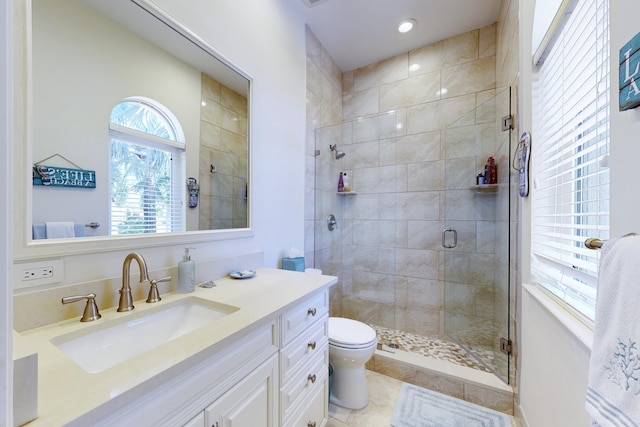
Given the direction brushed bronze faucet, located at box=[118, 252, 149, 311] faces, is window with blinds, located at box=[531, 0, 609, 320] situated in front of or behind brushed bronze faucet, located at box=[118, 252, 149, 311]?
in front

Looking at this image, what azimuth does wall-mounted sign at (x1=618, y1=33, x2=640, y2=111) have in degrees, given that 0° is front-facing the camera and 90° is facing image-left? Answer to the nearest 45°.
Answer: approximately 45°

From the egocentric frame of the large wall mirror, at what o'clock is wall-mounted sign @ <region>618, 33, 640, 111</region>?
The wall-mounted sign is roughly at 12 o'clock from the large wall mirror.

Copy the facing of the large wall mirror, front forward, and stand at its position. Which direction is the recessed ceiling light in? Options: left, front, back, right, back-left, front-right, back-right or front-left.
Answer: front-left

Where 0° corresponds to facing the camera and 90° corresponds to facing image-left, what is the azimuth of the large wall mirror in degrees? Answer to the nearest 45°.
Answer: approximately 315°

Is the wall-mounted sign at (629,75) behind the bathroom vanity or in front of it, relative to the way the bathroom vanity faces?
in front

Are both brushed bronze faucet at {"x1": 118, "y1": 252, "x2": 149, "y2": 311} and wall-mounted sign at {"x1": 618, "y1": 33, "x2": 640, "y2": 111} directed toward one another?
yes

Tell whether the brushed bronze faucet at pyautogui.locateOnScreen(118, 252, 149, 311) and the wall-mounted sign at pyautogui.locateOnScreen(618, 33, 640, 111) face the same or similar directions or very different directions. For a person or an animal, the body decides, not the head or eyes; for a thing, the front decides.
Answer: very different directions

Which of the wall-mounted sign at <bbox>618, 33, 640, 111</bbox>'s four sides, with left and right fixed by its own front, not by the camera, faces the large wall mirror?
front

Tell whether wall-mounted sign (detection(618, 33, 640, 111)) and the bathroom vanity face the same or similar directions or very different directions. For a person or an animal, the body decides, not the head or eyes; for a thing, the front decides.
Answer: very different directions

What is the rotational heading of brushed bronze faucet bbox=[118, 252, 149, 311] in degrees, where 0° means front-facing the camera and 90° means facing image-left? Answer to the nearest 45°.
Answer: approximately 315°

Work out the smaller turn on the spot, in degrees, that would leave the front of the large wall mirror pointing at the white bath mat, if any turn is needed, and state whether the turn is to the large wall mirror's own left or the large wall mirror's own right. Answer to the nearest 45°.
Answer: approximately 45° to the large wall mirror's own left
